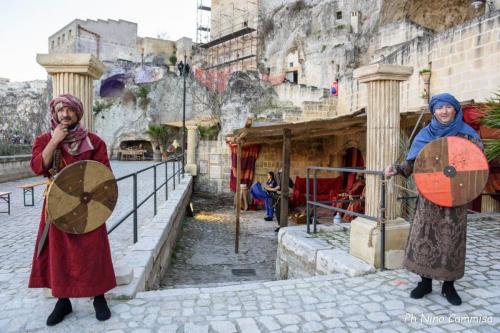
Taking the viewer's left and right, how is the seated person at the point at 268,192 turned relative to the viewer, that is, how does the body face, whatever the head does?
facing to the left of the viewer

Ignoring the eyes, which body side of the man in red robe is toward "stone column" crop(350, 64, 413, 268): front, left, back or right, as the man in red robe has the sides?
left

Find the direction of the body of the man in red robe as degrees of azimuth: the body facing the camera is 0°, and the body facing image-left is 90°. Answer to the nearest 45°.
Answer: approximately 0°

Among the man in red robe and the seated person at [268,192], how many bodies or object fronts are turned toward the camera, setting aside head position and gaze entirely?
1

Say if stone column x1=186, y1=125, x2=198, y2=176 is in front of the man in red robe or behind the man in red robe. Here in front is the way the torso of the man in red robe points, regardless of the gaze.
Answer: behind

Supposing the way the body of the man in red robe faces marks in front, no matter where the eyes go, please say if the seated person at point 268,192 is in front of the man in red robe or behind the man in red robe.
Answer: behind
